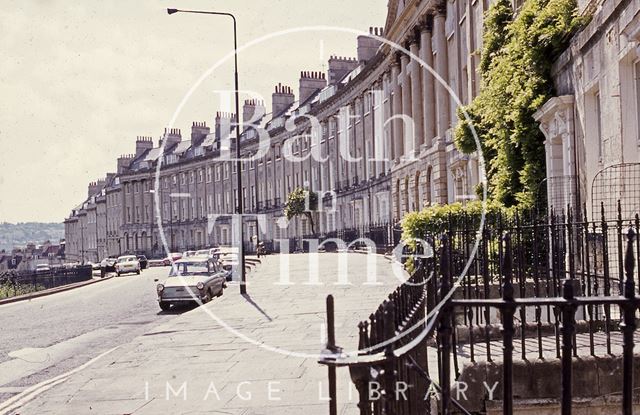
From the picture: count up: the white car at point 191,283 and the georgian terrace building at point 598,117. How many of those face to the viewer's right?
0

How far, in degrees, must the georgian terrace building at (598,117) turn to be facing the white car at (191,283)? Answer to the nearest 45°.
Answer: approximately 45° to its right

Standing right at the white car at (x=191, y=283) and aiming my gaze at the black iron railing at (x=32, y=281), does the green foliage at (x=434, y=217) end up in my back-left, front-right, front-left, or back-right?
back-right

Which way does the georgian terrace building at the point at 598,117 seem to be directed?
to the viewer's left

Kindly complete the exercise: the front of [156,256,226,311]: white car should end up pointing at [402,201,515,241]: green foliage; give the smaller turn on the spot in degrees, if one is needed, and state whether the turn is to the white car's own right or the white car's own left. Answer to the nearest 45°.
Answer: approximately 90° to the white car's own left

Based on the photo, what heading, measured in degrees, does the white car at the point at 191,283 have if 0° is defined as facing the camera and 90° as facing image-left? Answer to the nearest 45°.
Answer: approximately 45°

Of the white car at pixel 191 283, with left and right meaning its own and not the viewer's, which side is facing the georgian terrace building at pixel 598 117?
left

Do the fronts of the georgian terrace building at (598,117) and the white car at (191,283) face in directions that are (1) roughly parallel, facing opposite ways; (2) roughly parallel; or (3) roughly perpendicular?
roughly perpendicular

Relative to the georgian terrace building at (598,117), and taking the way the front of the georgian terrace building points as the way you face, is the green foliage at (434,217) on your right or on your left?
on your right
